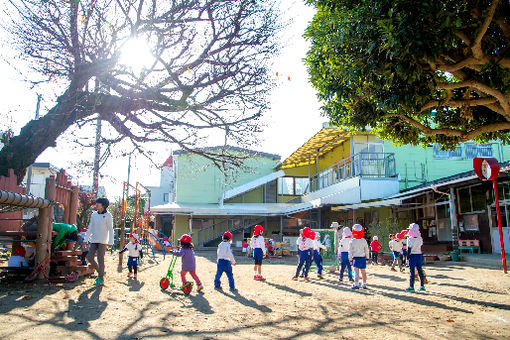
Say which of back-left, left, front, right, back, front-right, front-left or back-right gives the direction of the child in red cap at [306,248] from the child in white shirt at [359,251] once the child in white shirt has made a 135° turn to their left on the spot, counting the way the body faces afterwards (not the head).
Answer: right

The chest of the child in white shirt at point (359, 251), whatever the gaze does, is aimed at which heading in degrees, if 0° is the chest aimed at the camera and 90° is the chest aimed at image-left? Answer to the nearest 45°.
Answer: approximately 180°

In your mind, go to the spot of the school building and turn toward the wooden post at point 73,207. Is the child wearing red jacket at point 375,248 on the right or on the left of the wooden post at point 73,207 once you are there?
left

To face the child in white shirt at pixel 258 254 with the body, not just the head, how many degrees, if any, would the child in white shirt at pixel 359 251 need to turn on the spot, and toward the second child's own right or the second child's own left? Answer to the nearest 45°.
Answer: approximately 45° to the second child's own left

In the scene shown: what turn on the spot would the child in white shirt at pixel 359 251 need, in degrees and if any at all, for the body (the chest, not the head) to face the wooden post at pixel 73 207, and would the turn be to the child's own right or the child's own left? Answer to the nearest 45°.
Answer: approximately 90° to the child's own left

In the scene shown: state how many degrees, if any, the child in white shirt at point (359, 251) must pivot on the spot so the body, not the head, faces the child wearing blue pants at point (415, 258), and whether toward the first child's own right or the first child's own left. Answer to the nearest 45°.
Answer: approximately 90° to the first child's own right

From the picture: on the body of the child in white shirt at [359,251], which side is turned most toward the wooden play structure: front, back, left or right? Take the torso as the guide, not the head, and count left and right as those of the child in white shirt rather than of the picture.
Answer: left

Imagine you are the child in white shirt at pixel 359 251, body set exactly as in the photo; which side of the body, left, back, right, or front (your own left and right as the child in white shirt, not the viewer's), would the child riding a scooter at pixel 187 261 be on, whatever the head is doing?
left

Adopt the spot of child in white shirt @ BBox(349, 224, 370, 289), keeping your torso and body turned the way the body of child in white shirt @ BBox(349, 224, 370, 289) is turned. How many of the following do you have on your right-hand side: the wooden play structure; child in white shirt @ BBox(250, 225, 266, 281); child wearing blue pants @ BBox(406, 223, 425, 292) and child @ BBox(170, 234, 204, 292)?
1

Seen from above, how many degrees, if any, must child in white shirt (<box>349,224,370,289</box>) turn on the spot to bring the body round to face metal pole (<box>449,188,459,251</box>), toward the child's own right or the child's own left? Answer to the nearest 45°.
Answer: approximately 45° to the child's own right
